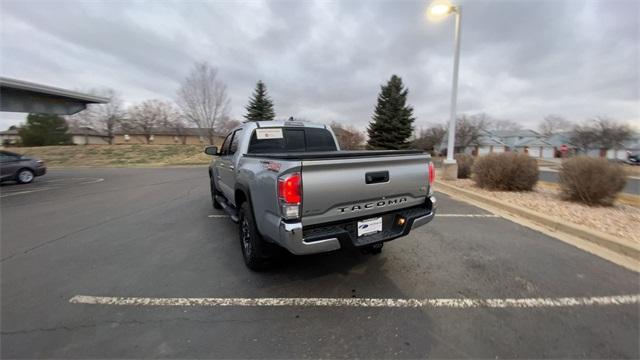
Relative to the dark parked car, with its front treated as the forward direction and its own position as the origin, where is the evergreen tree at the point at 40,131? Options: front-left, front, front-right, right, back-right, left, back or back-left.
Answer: right

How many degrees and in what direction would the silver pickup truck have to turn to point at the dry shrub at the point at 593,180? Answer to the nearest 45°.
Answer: approximately 90° to its right

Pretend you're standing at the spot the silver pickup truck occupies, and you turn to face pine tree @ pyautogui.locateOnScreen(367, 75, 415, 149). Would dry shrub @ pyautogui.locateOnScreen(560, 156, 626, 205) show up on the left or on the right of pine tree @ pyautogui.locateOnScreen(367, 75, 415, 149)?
right

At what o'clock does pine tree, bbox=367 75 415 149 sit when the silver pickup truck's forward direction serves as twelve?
The pine tree is roughly at 2 o'clock from the silver pickup truck.

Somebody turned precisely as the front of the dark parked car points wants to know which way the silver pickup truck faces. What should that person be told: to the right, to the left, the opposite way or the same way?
to the right

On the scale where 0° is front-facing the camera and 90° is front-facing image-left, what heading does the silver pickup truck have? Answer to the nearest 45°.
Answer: approximately 135°

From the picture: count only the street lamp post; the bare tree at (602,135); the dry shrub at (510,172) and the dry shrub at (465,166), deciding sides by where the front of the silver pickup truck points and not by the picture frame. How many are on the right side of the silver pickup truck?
4

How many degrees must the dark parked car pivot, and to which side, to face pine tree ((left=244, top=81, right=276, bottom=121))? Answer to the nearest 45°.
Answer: approximately 45° to its left

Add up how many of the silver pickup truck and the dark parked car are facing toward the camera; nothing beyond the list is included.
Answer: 0

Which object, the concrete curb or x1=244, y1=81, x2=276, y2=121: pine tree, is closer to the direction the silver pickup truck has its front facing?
the pine tree

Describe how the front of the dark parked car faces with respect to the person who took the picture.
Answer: facing to the left of the viewer
